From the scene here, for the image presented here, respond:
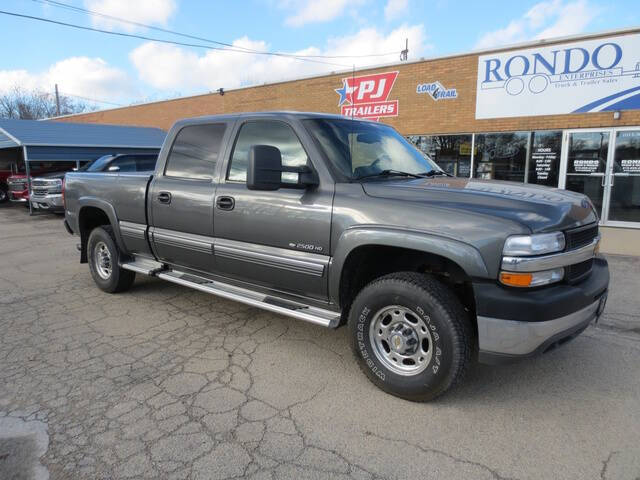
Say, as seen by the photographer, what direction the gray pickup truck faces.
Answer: facing the viewer and to the right of the viewer

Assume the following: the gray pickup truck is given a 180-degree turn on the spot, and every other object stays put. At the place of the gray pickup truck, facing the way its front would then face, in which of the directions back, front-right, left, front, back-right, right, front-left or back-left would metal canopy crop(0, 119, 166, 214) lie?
front
